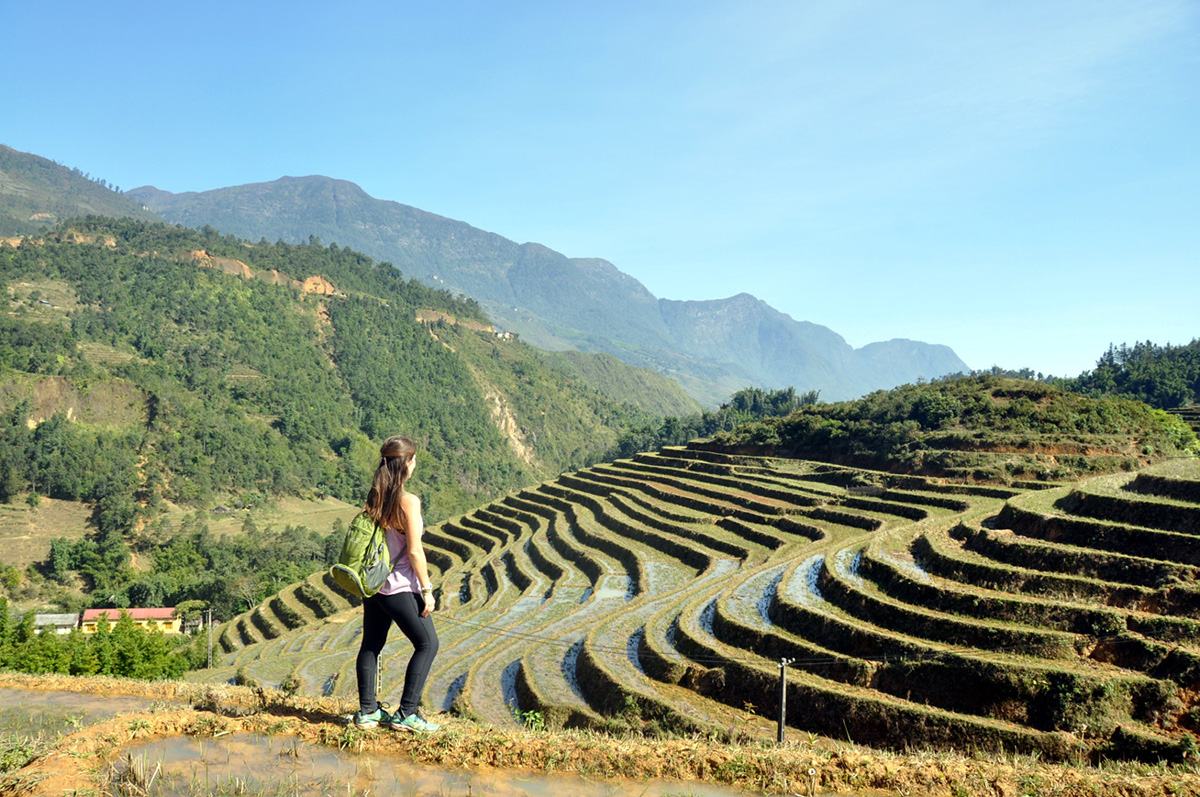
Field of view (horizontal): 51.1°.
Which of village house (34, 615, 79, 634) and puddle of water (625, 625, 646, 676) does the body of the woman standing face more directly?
the puddle of water

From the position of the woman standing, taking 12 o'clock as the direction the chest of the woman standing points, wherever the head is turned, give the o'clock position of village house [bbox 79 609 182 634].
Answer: The village house is roughly at 10 o'clock from the woman standing.

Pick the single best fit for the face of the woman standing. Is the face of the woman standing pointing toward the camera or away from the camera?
away from the camera

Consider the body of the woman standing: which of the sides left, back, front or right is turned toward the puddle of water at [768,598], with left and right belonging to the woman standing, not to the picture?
front

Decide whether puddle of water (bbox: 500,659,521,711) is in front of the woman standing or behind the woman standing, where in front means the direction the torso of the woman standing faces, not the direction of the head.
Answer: in front

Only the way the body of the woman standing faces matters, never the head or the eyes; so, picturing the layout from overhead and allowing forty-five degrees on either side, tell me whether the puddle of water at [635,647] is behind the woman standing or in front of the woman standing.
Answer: in front

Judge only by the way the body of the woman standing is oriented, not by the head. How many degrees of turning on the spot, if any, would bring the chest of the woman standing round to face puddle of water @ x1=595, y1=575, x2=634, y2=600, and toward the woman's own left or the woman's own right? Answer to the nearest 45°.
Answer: approximately 45° to the woman's own left

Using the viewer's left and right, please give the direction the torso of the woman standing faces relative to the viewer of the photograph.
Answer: facing away from the viewer and to the right of the viewer
